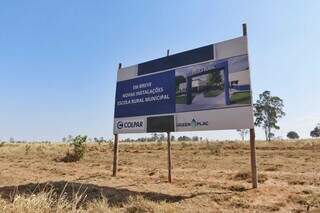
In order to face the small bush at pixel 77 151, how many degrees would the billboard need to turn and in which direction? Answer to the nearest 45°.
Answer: approximately 90° to its right

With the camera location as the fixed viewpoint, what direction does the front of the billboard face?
facing the viewer and to the left of the viewer
